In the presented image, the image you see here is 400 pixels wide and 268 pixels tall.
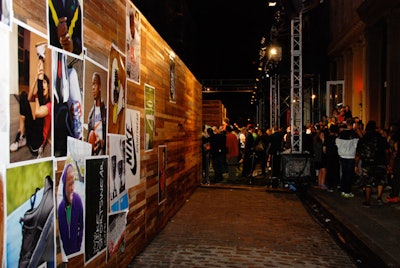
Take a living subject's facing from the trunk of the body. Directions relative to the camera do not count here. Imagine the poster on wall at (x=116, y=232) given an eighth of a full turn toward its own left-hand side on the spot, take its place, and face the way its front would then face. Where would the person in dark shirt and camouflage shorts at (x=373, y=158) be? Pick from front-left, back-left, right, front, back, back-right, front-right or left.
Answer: front-left

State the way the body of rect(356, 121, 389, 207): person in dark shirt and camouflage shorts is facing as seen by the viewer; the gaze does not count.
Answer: away from the camera

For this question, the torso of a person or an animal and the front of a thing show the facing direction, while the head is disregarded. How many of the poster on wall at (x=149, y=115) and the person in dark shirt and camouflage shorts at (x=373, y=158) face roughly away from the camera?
1

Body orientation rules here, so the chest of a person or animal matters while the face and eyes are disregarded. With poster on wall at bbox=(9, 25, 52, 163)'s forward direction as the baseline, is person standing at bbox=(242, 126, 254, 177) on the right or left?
on its left

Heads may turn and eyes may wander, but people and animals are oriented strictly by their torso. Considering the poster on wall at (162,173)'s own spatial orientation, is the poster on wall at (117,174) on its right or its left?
on its right

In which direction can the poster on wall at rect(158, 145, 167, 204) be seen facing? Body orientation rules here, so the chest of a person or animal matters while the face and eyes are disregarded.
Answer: to the viewer's right

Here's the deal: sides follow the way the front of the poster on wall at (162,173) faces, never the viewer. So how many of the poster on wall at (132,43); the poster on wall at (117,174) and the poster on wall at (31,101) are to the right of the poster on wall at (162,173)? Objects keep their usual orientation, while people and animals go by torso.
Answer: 3

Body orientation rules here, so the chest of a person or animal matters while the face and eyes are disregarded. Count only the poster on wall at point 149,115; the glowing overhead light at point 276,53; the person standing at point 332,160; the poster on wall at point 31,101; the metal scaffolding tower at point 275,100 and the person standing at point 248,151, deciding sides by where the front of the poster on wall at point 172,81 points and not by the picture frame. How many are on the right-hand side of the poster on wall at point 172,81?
2

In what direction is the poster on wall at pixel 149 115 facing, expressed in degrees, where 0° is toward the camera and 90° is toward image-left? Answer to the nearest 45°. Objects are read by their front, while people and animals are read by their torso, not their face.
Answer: approximately 270°

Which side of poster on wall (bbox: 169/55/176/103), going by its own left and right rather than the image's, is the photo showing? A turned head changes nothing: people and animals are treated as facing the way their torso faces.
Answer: right

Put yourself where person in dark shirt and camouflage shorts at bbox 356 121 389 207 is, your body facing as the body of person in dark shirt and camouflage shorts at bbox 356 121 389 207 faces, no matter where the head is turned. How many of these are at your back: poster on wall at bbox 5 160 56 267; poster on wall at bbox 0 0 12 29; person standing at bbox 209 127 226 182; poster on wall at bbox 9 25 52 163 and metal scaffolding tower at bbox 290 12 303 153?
3

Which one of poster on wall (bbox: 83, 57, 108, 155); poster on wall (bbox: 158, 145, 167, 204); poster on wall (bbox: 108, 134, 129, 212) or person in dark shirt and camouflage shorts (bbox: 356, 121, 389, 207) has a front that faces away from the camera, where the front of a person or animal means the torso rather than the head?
the person in dark shirt and camouflage shorts

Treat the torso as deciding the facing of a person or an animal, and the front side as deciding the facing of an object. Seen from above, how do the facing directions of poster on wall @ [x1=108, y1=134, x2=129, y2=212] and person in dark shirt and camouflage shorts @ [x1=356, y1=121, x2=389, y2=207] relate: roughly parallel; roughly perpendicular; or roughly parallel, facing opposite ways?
roughly perpendicular

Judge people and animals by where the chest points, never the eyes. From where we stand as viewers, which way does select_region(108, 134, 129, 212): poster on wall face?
facing the viewer and to the right of the viewer

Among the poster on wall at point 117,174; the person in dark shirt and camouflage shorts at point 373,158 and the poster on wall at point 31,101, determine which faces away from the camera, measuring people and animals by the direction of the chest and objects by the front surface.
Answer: the person in dark shirt and camouflage shorts

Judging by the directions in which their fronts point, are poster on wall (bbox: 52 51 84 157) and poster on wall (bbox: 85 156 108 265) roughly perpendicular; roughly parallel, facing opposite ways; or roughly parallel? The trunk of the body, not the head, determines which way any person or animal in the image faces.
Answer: roughly parallel
